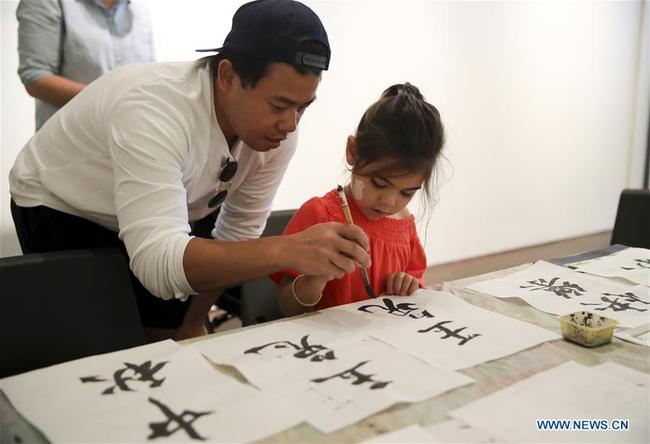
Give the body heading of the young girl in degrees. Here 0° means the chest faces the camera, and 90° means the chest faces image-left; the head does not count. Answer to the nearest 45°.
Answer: approximately 315°

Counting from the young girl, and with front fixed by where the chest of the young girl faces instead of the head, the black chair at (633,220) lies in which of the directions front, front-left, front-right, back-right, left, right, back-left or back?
left

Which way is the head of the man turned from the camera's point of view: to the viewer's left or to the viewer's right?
to the viewer's right

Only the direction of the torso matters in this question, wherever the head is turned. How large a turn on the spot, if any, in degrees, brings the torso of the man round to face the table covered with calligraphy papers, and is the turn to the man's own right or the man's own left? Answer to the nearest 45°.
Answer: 0° — they already face it

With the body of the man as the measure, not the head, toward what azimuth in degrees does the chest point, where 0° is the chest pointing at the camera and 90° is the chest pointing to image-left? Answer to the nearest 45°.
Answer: approximately 315°

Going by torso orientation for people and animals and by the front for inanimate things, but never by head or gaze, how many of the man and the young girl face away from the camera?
0
